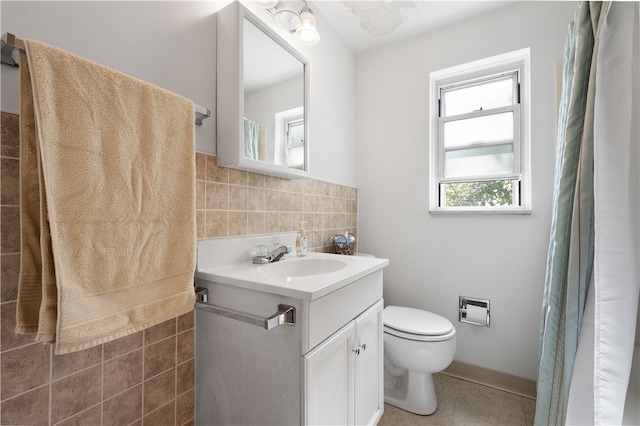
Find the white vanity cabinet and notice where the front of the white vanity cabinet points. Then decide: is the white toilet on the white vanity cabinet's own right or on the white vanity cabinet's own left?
on the white vanity cabinet's own left

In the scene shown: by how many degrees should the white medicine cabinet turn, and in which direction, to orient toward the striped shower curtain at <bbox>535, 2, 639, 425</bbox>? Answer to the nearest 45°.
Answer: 0° — it already faces it

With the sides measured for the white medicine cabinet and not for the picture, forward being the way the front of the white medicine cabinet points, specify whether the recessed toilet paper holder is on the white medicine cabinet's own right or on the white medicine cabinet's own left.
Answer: on the white medicine cabinet's own left

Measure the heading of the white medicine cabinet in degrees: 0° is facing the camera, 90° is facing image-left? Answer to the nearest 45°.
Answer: approximately 315°

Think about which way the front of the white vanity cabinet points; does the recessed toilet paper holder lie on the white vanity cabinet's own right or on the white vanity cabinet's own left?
on the white vanity cabinet's own left

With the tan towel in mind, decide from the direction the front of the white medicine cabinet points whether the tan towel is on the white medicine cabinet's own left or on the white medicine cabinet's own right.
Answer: on the white medicine cabinet's own right

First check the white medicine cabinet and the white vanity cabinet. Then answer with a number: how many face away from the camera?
0
